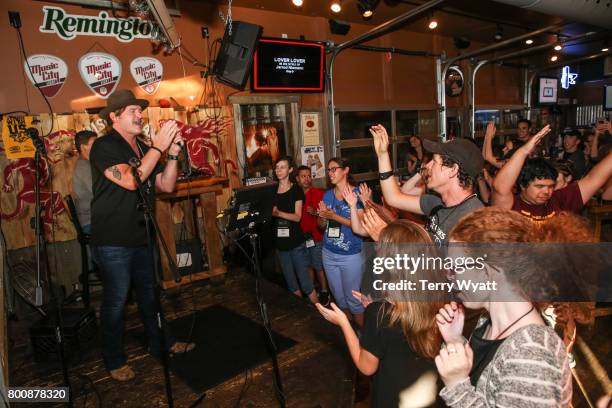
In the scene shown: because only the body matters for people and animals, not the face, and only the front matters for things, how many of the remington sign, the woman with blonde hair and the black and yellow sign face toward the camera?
2

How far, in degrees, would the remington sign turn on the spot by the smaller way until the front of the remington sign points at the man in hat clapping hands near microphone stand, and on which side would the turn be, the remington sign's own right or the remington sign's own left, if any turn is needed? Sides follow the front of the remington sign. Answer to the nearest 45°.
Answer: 0° — it already faces them

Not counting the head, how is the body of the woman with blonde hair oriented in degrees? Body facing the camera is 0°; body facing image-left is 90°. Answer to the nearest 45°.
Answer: approximately 135°

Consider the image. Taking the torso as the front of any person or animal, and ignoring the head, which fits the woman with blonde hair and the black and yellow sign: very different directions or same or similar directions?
very different directions

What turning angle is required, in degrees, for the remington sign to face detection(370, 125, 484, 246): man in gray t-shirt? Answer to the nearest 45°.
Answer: approximately 45° to its left

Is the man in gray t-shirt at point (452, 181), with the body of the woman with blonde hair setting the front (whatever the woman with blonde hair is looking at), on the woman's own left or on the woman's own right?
on the woman's own right

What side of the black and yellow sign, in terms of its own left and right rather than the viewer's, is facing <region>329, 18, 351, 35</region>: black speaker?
left

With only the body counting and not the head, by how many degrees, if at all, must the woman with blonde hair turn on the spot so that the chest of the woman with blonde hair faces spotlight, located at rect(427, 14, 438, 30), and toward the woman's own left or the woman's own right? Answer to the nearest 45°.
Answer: approximately 45° to the woman's own right

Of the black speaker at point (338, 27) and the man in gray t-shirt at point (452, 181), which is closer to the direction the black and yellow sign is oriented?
the man in gray t-shirt

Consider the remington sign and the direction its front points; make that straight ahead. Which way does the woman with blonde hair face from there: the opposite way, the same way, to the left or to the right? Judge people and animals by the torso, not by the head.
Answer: the opposite way

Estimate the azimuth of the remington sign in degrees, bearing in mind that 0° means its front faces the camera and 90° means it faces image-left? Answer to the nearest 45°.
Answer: approximately 0°

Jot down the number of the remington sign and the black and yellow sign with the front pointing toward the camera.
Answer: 2
